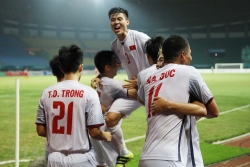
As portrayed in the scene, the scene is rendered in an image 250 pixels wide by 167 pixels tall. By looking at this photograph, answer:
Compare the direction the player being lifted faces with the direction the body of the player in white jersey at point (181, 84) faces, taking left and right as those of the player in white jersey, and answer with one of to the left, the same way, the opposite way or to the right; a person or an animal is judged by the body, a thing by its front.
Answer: the opposite way

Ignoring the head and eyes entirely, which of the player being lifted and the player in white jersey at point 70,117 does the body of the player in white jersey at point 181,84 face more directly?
the player being lifted

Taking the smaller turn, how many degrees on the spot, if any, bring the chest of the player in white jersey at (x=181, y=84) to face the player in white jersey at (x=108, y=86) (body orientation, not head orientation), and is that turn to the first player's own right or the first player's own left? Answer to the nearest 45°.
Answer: approximately 90° to the first player's own left

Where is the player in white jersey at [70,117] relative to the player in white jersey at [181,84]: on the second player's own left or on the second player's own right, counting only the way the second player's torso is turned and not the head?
on the second player's own left

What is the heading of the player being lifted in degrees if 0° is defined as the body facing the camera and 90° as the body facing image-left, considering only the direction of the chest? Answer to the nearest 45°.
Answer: approximately 45°

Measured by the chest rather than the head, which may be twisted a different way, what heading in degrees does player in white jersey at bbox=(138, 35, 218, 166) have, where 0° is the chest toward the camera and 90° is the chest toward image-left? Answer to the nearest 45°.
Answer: approximately 225°

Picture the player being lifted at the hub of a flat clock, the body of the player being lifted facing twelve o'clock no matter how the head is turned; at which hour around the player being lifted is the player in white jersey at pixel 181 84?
The player in white jersey is roughly at 10 o'clock from the player being lifted.

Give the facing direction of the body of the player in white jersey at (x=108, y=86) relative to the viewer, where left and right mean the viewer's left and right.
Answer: facing away from the viewer and to the right of the viewer
